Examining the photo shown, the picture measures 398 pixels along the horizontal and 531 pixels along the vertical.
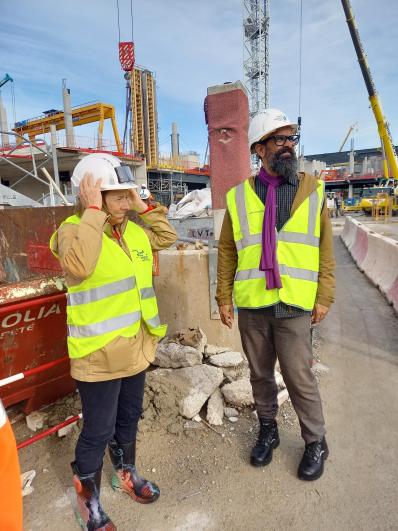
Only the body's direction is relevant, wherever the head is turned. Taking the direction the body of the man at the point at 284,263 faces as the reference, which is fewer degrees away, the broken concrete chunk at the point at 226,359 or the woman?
the woman

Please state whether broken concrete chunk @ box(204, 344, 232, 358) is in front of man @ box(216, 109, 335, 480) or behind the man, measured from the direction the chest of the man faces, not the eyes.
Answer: behind

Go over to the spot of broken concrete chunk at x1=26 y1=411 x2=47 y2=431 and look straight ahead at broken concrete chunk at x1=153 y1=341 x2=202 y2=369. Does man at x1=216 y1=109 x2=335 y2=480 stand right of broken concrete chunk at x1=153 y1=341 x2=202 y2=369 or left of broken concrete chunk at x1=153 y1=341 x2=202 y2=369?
right

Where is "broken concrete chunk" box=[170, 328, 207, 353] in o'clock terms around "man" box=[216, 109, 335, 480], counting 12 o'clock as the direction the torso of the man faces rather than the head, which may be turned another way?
The broken concrete chunk is roughly at 5 o'clock from the man.

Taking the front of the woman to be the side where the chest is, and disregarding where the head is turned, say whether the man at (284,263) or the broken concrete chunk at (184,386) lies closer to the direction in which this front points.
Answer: the man

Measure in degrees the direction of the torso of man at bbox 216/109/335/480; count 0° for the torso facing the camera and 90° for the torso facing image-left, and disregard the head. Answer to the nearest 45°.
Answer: approximately 0°

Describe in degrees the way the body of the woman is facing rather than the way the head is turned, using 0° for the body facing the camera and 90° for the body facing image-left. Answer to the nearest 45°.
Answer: approximately 315°
